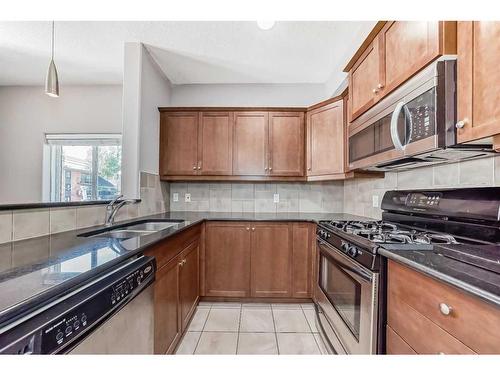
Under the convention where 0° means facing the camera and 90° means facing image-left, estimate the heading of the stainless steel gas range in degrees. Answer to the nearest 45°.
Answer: approximately 45°

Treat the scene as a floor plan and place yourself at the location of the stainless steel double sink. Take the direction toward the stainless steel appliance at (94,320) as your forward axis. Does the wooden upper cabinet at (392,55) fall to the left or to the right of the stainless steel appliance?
left

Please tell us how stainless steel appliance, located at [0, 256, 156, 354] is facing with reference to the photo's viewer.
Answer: facing the viewer and to the right of the viewer

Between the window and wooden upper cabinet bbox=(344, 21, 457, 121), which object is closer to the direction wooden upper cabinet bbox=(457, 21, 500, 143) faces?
the window

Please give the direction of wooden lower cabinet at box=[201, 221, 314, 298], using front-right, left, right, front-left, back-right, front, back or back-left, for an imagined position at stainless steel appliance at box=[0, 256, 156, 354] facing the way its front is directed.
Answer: left

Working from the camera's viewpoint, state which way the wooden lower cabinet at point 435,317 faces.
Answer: facing the viewer and to the left of the viewer

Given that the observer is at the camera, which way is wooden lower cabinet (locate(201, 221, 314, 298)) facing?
facing the viewer

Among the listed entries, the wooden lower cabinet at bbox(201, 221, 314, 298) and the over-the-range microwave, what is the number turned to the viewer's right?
0

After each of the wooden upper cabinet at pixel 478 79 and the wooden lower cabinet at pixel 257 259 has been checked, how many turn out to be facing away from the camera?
0

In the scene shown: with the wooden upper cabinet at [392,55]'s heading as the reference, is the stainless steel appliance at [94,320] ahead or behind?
ahead

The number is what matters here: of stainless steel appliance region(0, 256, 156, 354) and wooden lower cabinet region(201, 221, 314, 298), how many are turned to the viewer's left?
0

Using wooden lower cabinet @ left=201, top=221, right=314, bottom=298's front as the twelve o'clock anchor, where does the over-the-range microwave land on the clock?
The over-the-range microwave is roughly at 11 o'clock from the wooden lower cabinet.

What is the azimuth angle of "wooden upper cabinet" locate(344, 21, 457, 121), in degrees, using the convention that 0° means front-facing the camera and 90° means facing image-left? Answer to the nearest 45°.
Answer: approximately 45°

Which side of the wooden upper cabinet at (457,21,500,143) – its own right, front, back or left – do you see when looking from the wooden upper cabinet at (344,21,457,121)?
right
